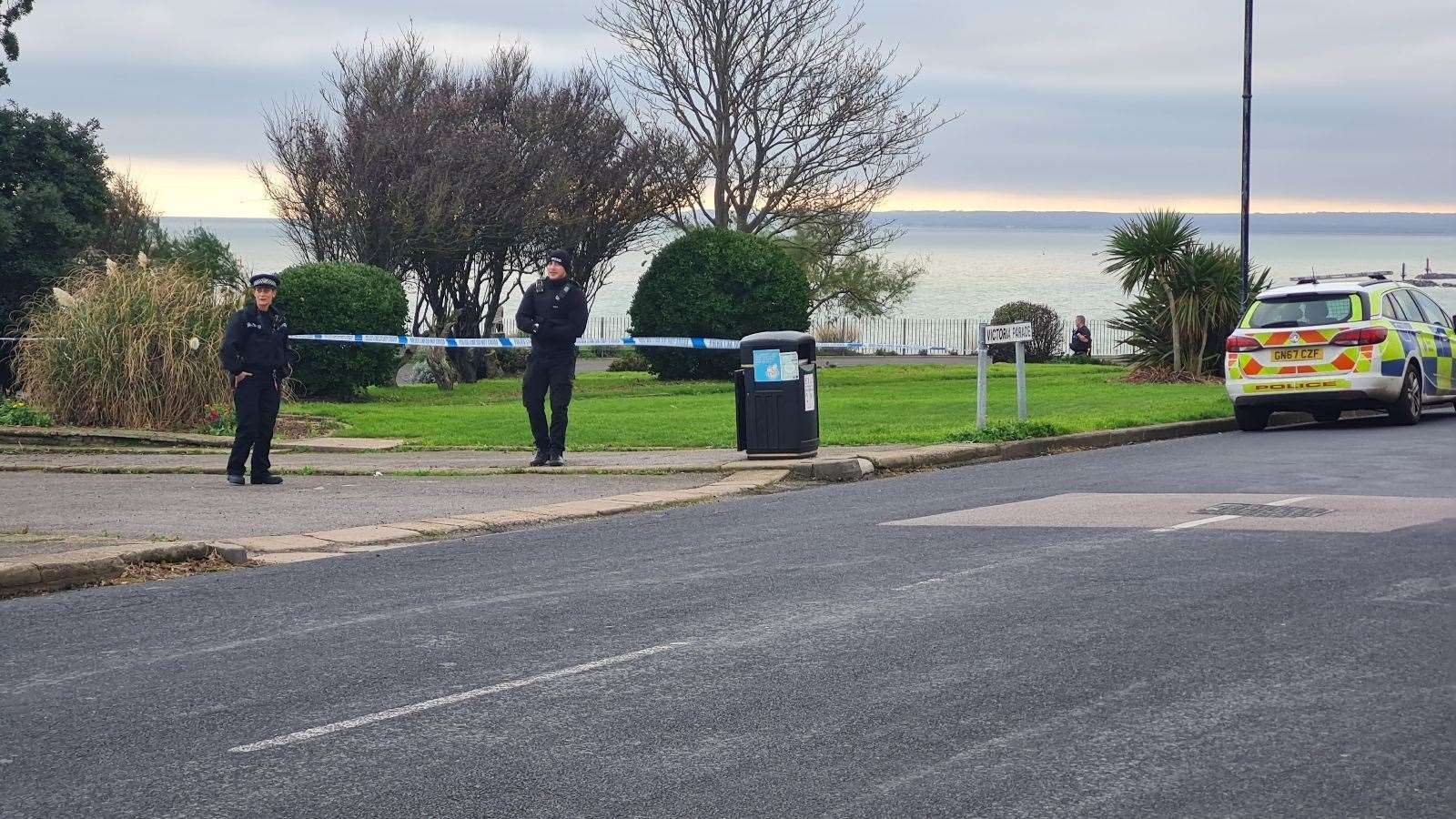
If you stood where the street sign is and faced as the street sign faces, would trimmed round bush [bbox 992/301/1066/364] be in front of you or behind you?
behind

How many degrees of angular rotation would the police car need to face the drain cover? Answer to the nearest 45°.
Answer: approximately 135° to its right

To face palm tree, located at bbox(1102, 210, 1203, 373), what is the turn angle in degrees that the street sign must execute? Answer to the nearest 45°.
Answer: approximately 180°

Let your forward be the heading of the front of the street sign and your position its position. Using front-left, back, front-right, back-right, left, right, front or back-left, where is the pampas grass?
right

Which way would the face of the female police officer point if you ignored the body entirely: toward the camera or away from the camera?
toward the camera

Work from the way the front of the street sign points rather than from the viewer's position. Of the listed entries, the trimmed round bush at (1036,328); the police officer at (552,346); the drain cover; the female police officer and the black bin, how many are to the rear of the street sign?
1

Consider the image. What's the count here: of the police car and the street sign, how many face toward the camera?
1

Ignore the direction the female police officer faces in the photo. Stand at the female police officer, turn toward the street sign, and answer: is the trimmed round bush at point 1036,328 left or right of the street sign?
left

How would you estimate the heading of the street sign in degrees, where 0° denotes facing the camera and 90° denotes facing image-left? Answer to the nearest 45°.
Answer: approximately 0°

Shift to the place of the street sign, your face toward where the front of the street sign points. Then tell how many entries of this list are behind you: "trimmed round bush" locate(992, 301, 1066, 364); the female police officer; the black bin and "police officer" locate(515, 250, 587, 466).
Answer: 1

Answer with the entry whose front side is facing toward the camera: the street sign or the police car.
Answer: the street sign

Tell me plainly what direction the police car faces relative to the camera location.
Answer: facing away from the viewer and to the right of the viewer
